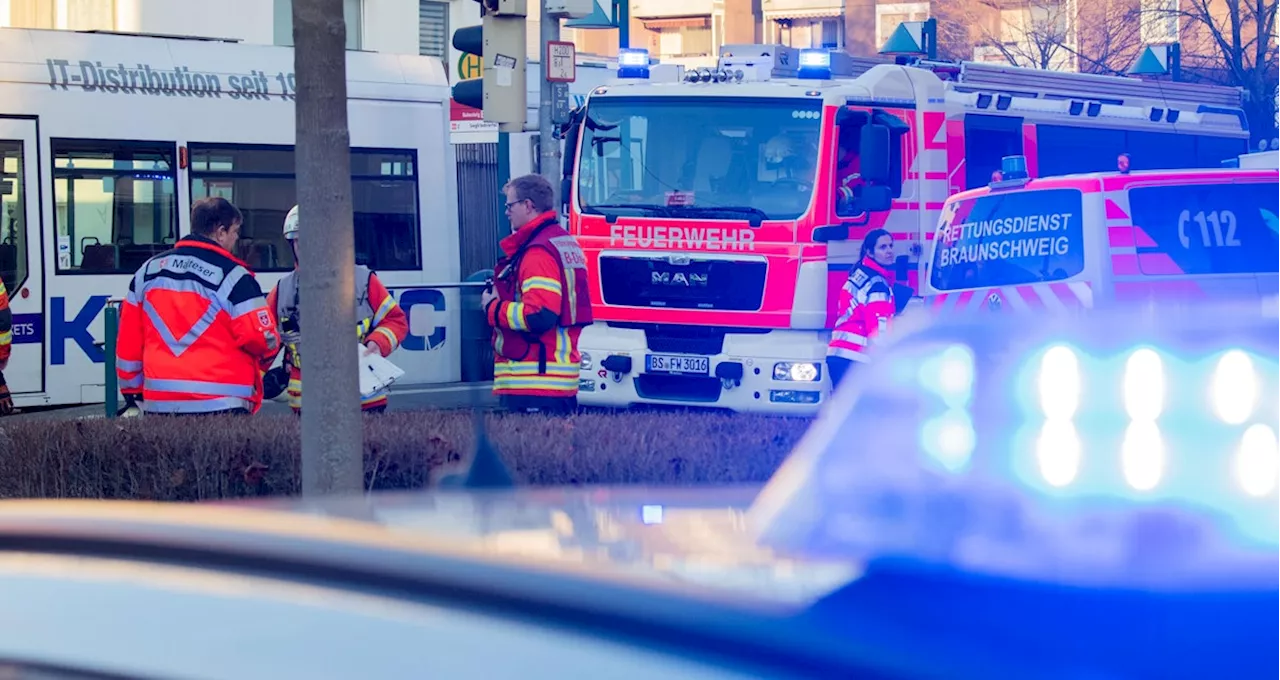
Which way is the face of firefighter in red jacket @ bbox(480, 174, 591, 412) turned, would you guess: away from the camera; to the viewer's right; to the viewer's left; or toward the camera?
to the viewer's left

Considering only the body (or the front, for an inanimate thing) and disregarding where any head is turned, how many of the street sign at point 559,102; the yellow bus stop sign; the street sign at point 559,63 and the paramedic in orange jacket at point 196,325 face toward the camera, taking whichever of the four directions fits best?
3

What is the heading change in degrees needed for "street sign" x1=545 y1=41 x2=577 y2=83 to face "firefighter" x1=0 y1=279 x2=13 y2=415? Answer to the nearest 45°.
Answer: approximately 90° to its right

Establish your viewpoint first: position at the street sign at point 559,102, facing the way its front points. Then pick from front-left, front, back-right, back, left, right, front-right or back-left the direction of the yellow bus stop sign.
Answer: back-right

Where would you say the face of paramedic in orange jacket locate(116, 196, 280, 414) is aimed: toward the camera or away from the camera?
away from the camera

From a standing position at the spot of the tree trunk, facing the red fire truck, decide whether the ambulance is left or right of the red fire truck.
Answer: right

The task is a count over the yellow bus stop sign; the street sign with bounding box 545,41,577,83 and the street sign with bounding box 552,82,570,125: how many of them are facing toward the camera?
3

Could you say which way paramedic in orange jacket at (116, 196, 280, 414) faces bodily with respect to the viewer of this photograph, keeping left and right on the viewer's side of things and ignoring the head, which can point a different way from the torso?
facing away from the viewer and to the right of the viewer

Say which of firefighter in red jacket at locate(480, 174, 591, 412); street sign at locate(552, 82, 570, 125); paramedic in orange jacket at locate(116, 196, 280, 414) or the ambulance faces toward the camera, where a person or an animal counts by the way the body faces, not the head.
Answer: the street sign

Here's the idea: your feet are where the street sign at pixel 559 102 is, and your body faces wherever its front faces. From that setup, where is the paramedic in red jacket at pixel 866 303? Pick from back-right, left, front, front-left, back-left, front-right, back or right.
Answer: front-left

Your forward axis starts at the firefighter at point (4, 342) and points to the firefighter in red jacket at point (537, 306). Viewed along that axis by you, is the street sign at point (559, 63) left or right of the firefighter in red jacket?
left

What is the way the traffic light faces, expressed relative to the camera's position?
facing to the left of the viewer

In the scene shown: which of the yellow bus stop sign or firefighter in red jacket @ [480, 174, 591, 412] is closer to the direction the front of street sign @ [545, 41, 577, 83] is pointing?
the firefighter in red jacket

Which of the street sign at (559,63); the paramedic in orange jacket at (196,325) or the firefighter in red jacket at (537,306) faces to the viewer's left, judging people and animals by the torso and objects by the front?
the firefighter in red jacket

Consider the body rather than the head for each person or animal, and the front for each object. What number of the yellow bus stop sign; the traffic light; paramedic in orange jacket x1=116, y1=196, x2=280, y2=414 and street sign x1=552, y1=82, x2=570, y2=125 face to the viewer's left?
1

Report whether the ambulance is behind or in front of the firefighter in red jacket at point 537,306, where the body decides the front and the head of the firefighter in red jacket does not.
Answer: behind
